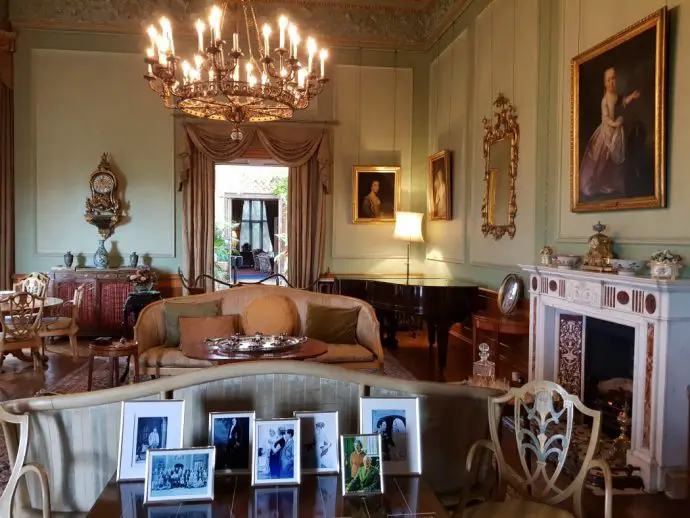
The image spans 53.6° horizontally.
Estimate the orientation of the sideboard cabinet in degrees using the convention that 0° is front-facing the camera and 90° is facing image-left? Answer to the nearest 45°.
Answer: approximately 0°

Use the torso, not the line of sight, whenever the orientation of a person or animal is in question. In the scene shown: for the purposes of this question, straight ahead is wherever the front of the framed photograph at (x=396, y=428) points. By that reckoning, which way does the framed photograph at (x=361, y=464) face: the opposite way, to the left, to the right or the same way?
the same way

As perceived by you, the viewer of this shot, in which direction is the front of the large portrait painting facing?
facing the viewer and to the left of the viewer

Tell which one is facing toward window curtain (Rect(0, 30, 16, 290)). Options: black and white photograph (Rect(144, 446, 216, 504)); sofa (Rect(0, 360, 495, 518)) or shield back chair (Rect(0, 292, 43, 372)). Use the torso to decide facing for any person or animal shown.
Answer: the shield back chair

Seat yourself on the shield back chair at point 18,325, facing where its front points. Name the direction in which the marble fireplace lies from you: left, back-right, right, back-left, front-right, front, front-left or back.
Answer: back-right

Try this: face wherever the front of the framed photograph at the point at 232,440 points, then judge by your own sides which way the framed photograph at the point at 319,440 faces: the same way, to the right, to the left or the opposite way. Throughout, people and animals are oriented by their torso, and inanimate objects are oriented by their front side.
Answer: the same way

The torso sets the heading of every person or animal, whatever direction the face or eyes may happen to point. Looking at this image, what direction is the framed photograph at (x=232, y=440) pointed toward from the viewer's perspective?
toward the camera

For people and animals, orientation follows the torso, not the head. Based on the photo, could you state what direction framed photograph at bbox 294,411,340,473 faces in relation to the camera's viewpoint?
facing the viewer

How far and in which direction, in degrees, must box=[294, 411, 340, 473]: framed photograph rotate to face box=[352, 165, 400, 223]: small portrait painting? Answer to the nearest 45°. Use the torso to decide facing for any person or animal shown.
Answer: approximately 180°

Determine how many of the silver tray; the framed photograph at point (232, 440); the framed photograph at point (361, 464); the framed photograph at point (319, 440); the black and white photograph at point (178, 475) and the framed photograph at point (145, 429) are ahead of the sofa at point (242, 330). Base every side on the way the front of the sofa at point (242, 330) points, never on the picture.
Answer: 6

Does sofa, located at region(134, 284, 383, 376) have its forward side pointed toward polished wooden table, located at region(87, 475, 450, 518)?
yes

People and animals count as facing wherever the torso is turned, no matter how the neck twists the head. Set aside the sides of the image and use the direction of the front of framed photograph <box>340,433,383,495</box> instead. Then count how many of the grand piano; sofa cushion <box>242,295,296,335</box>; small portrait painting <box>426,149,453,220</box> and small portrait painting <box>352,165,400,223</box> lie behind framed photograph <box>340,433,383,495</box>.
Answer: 4

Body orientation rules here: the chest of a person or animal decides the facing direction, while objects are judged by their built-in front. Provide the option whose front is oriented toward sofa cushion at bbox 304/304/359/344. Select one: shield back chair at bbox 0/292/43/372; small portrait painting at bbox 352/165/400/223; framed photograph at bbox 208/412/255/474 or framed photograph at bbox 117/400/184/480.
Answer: the small portrait painting

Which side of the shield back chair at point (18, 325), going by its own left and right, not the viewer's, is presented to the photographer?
back

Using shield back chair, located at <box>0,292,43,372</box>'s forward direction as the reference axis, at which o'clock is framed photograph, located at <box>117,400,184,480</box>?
The framed photograph is roughly at 6 o'clock from the shield back chair.
